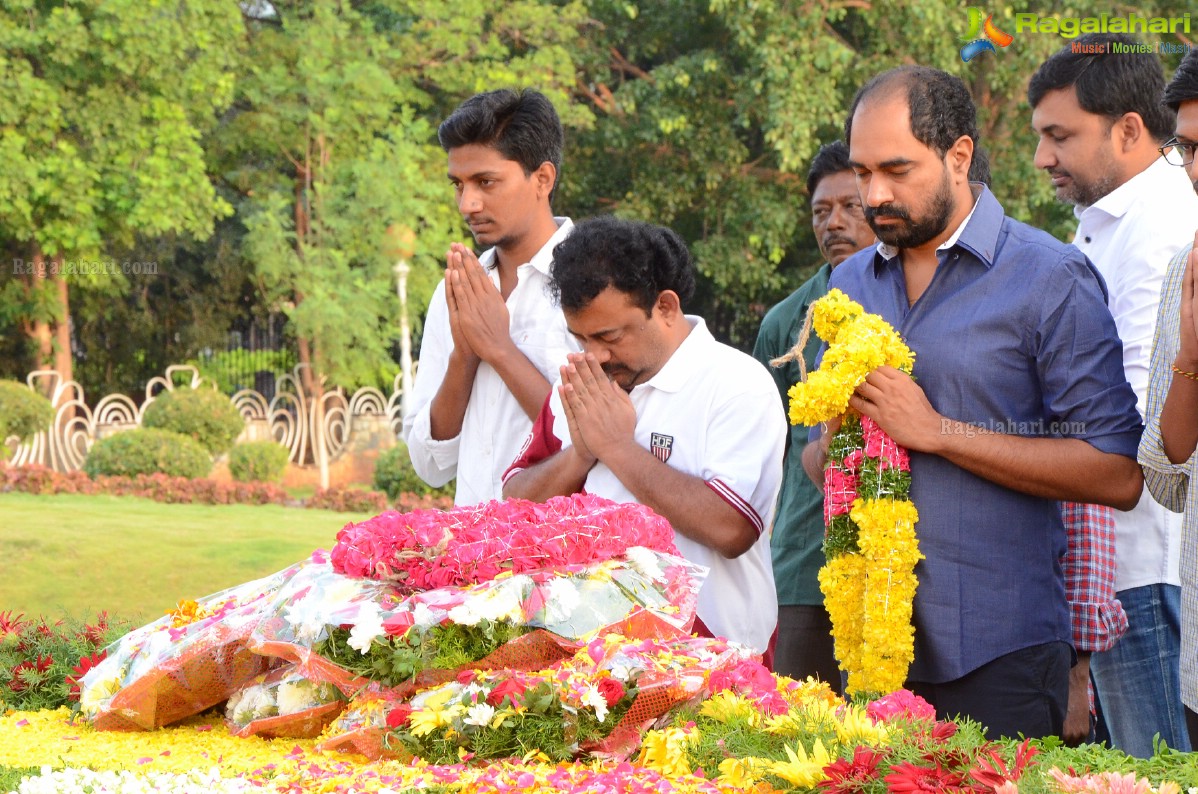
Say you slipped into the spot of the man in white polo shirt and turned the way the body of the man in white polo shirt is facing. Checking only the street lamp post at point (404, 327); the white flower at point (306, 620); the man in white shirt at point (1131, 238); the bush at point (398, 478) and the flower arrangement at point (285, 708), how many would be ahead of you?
2

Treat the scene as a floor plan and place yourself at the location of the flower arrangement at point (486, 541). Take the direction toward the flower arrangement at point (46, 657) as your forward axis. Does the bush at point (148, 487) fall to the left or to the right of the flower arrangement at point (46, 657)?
right

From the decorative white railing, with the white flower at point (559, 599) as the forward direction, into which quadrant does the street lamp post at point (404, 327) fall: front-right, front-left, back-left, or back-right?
front-left

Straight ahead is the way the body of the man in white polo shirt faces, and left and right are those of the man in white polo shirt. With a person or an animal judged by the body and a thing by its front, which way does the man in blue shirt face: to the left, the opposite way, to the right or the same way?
the same way

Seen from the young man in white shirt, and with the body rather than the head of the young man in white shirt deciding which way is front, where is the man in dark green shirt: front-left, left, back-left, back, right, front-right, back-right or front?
back-left

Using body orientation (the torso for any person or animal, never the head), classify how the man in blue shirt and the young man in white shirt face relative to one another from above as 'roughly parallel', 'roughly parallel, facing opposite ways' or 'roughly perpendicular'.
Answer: roughly parallel

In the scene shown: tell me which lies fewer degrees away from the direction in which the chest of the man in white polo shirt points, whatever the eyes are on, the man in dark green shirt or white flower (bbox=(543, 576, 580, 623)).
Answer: the white flower

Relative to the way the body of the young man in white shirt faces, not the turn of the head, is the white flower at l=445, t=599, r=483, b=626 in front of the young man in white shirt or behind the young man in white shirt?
in front

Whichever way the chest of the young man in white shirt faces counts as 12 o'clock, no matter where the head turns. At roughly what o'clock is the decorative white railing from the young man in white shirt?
The decorative white railing is roughly at 4 o'clock from the young man in white shirt.

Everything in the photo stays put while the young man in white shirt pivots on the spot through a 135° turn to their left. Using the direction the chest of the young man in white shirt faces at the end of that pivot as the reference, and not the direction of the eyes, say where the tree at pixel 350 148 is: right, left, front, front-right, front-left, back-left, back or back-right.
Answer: left

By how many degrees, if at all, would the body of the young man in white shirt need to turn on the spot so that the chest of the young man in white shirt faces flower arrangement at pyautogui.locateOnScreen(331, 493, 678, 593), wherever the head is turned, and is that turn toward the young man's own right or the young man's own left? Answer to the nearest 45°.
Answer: approximately 45° to the young man's own left

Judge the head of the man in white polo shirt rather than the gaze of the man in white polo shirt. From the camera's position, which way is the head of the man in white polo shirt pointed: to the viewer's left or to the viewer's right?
to the viewer's left

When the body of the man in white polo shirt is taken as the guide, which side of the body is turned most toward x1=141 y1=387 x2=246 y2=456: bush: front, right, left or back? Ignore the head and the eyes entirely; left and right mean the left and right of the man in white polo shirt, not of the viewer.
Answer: right

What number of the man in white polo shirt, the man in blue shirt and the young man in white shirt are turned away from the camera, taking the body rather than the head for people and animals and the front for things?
0

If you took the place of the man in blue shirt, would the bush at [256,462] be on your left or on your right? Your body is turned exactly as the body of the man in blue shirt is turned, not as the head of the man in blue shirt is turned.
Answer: on your right

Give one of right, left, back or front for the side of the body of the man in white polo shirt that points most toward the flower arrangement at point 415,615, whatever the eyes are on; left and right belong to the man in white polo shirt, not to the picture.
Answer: front

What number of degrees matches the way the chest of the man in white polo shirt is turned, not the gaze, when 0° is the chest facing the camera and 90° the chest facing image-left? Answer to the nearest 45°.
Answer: approximately 45°

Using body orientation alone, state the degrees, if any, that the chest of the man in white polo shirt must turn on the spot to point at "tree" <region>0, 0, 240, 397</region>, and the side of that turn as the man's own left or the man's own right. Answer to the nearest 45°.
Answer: approximately 90° to the man's own right

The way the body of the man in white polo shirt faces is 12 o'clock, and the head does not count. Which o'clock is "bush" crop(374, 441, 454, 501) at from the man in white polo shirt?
The bush is roughly at 4 o'clock from the man in white polo shirt.

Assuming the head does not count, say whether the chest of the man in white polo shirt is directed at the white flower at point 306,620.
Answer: yes

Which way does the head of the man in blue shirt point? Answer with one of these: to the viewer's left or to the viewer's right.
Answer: to the viewer's left
